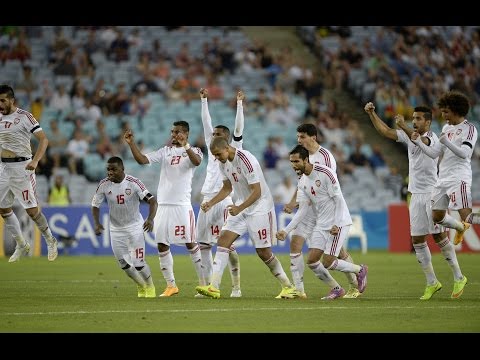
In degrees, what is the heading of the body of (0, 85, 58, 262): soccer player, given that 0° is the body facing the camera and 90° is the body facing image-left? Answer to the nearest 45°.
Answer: approximately 45°

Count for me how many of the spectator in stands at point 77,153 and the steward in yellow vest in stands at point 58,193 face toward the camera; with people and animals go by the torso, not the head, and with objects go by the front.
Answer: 2

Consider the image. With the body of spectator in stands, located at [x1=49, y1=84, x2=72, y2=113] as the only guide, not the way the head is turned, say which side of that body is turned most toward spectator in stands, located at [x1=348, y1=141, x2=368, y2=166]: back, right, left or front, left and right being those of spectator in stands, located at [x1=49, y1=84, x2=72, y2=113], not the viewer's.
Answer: left

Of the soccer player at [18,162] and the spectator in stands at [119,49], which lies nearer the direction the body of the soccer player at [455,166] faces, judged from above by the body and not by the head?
the soccer player

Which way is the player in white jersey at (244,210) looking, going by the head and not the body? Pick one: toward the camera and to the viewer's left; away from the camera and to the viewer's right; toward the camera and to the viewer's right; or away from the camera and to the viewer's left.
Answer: toward the camera and to the viewer's left

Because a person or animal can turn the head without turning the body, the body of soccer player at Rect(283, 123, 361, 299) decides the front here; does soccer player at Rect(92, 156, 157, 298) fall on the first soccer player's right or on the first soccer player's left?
on the first soccer player's right

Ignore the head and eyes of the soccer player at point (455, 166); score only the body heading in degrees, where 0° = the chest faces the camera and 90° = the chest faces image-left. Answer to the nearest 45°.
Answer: approximately 45°

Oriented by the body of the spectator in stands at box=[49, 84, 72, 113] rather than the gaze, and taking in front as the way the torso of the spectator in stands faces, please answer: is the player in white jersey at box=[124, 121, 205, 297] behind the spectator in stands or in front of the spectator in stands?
in front
